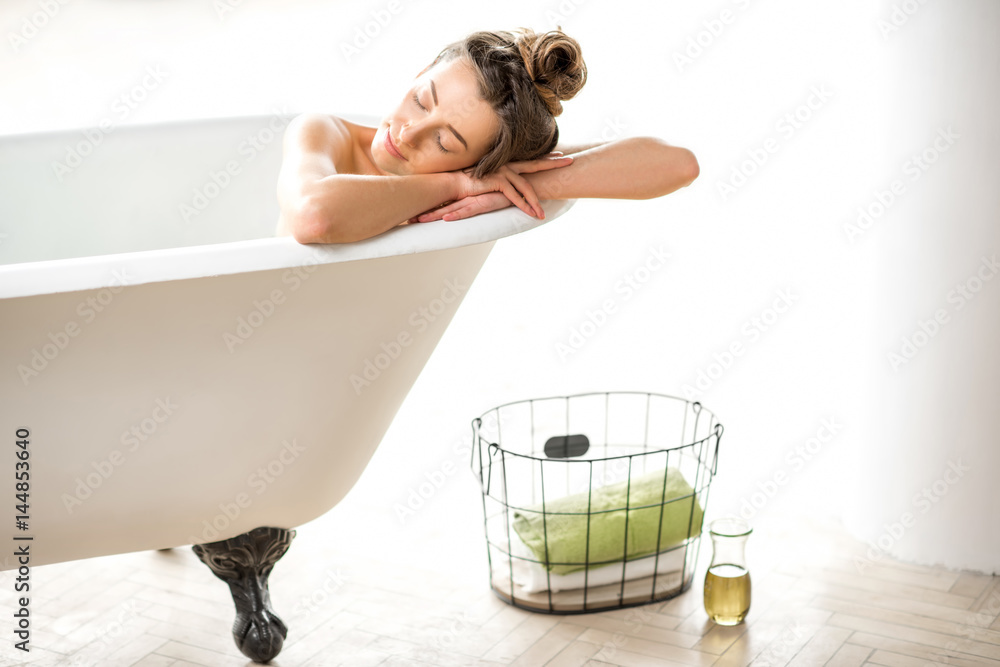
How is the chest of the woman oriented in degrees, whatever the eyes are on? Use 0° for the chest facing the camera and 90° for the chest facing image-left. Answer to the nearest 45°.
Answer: approximately 0°
